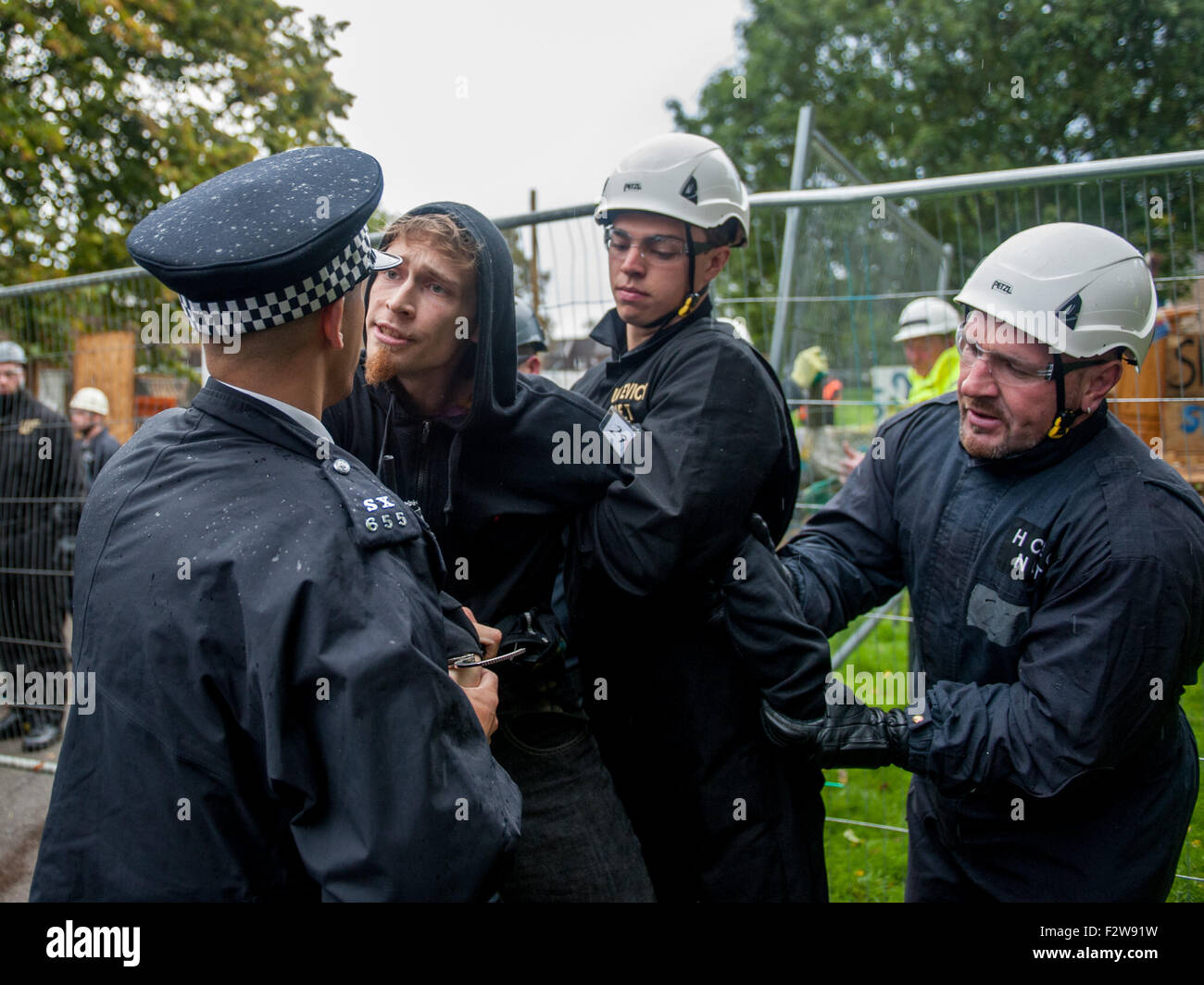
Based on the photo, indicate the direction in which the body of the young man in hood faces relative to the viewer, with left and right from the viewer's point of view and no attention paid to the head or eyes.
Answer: facing the viewer and to the left of the viewer

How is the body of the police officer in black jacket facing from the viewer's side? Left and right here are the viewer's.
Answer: facing away from the viewer and to the right of the viewer

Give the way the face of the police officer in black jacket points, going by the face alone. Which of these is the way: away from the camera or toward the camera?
away from the camera

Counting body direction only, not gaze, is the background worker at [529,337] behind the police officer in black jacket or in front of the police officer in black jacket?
in front

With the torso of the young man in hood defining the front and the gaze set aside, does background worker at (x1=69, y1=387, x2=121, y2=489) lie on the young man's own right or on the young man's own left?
on the young man's own right

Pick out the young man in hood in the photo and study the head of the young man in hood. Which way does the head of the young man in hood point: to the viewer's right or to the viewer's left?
to the viewer's left

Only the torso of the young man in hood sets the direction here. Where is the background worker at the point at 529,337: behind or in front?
behind

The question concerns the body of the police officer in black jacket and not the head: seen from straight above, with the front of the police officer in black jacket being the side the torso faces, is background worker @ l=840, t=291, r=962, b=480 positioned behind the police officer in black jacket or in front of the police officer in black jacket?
in front

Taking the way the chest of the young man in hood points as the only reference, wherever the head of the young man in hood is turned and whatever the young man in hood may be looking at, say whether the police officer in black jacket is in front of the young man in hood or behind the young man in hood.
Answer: in front

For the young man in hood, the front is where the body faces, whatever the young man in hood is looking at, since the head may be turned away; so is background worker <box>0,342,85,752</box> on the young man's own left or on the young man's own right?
on the young man's own right

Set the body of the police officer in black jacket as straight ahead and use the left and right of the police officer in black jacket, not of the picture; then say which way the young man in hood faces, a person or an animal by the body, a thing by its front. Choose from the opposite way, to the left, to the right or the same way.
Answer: the opposite way

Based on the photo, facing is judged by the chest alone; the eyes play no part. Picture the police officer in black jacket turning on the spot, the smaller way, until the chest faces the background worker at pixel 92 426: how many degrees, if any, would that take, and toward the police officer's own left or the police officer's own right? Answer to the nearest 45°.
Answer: approximately 45° to the police officer's own left
